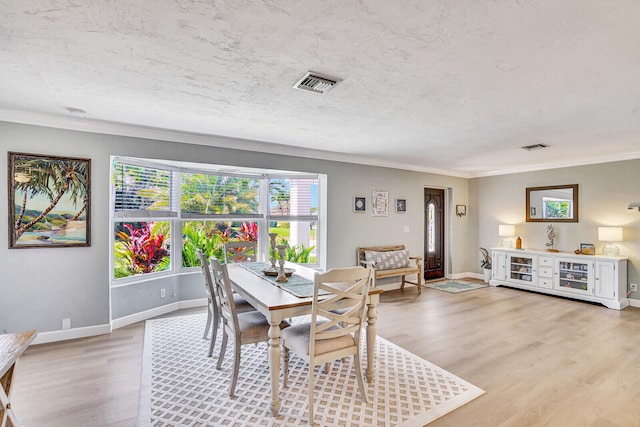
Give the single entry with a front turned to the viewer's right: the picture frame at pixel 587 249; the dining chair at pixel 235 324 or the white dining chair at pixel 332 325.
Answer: the dining chair

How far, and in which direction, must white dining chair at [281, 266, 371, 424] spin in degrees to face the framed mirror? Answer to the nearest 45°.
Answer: approximately 90° to its right

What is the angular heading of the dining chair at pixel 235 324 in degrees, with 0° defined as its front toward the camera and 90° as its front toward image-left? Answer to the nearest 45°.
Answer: approximately 270°

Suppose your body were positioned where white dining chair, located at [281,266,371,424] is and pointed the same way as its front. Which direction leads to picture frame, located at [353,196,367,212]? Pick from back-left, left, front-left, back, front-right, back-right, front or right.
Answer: front-right

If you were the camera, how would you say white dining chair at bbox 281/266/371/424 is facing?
facing away from the viewer and to the left of the viewer

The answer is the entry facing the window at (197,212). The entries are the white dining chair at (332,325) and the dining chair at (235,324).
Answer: the white dining chair

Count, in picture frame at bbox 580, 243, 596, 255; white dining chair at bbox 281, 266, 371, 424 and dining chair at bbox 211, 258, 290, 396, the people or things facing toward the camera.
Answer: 1

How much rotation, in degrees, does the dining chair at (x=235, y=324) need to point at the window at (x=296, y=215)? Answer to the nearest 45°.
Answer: approximately 90° to its left

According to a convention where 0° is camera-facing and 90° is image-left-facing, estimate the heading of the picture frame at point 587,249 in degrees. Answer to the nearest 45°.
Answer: approximately 0°

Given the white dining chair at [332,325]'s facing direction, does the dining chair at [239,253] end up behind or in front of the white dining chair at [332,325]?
in front

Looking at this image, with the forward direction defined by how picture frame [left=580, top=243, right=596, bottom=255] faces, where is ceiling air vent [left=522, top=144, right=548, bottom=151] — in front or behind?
in front

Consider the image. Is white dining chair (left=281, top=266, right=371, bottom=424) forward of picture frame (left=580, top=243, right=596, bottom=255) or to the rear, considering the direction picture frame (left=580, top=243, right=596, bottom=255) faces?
forward
